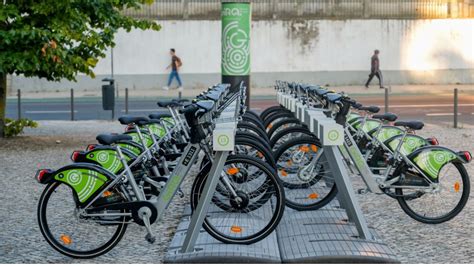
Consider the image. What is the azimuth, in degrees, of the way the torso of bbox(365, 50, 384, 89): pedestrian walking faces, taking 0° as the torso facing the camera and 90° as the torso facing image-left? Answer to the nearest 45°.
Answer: approximately 270°

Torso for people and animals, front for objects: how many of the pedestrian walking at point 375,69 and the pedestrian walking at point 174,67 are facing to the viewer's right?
1

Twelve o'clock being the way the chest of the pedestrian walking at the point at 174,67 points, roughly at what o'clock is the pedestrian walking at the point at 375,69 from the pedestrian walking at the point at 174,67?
the pedestrian walking at the point at 375,69 is roughly at 6 o'clock from the pedestrian walking at the point at 174,67.

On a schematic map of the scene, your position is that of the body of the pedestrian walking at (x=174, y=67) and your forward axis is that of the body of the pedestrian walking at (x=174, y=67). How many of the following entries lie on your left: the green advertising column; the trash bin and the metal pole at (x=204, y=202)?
3

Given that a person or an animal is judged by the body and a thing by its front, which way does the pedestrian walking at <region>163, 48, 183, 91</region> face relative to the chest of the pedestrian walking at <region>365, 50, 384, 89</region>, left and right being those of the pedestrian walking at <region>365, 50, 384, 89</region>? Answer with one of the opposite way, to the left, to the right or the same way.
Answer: the opposite way

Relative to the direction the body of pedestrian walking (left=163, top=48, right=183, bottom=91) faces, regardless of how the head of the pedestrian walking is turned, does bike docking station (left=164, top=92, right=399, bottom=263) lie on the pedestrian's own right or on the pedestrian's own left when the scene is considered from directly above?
on the pedestrian's own left

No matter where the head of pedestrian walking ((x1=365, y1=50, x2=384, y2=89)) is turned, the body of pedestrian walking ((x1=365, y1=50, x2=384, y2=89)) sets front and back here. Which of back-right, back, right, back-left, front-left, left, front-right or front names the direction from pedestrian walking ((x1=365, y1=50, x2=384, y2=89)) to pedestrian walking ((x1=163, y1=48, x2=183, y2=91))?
back

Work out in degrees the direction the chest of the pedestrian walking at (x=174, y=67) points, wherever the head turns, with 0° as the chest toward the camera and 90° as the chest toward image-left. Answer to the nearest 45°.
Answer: approximately 90°

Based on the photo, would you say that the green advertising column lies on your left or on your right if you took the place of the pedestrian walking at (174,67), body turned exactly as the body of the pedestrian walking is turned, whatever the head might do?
on your left
